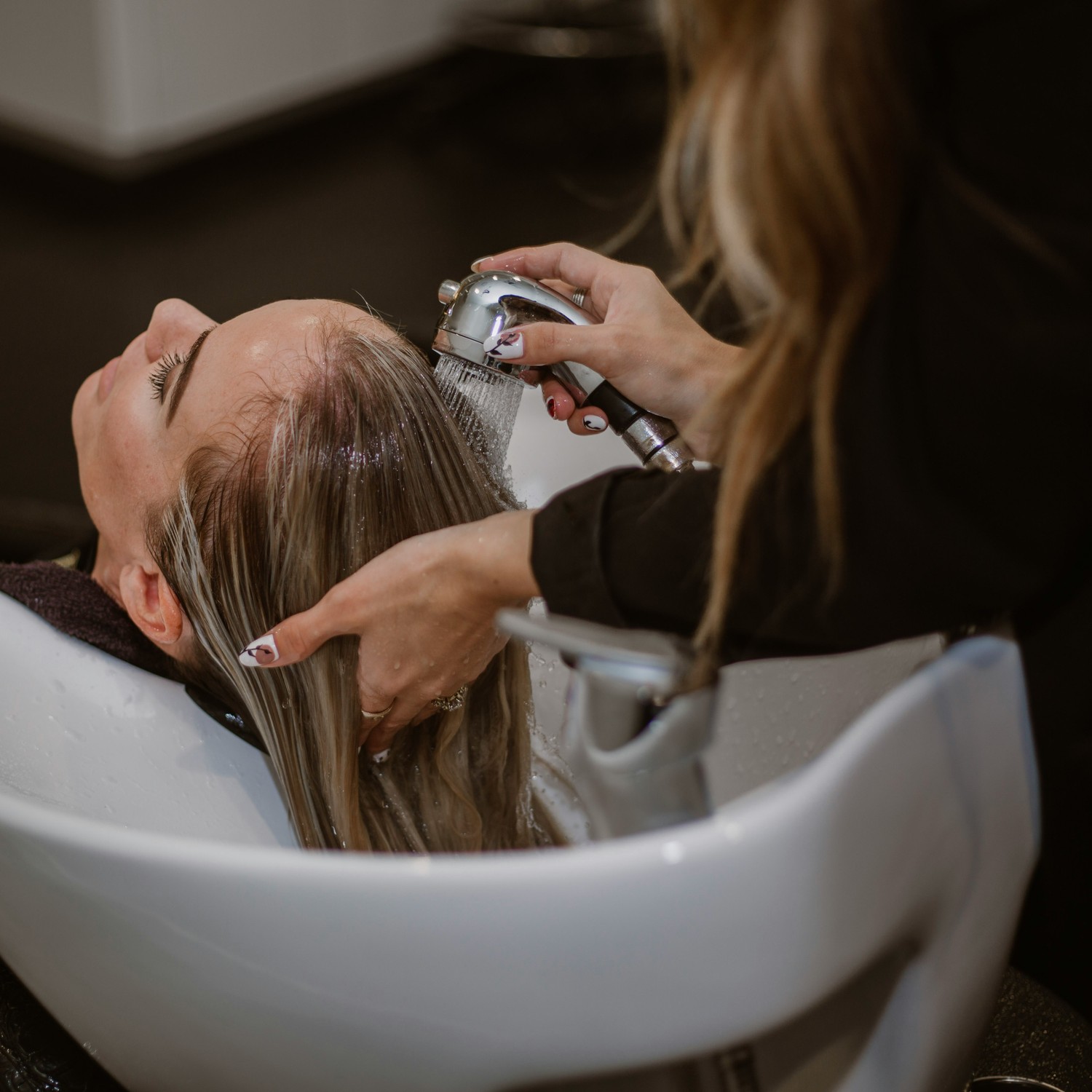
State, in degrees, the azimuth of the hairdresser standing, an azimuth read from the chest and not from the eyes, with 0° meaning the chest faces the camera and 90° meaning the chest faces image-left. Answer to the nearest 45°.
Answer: approximately 90°
